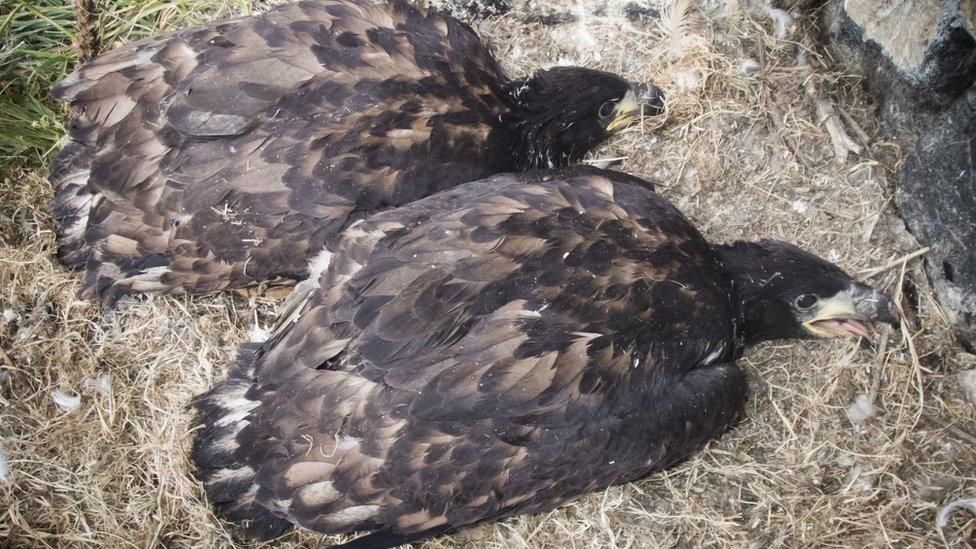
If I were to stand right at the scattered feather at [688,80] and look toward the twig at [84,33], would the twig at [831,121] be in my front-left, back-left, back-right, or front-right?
back-left

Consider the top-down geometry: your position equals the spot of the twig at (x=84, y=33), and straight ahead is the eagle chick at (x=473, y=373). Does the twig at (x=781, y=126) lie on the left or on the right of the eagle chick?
left

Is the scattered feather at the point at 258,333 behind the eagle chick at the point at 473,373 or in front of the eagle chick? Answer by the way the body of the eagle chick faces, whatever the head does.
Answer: behind

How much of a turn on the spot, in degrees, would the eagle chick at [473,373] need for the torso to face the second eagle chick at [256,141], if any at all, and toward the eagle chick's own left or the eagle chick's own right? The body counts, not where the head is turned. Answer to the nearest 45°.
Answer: approximately 135° to the eagle chick's own left

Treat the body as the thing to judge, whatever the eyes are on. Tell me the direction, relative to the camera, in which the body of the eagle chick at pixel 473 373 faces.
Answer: to the viewer's right

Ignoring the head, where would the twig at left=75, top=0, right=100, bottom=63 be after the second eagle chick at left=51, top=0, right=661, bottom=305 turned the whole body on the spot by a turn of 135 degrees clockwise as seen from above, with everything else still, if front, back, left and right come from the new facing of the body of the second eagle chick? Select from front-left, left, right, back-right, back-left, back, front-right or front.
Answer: right

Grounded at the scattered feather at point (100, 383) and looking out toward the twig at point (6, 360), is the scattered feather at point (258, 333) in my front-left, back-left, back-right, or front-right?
back-right

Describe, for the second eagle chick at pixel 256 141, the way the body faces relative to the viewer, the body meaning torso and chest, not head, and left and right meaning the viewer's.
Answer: facing to the right of the viewer

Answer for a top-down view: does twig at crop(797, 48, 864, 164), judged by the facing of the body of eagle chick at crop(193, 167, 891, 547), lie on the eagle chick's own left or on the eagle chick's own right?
on the eagle chick's own left

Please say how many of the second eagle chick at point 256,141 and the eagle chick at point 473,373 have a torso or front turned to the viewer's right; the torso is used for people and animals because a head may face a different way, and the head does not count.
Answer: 2

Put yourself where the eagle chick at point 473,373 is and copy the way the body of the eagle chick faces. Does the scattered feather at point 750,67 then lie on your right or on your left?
on your left
